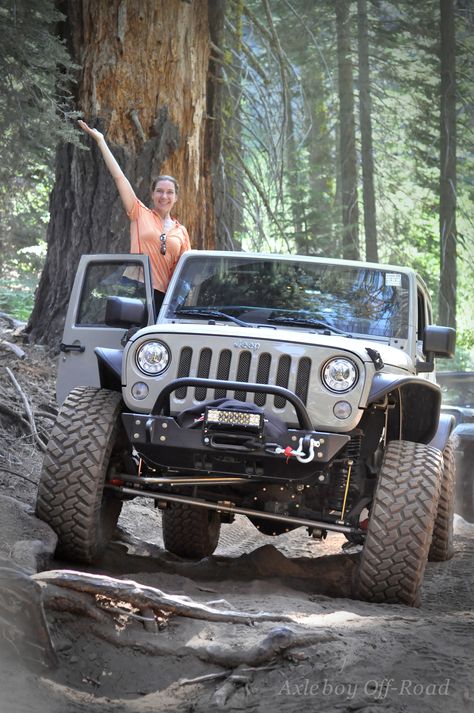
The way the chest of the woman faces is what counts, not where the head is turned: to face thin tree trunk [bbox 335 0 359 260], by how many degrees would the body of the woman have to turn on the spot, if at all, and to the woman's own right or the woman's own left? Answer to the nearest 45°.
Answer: approximately 180°

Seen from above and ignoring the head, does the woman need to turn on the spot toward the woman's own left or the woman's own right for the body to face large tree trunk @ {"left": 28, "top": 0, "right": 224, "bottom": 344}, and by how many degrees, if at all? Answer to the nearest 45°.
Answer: approximately 180°

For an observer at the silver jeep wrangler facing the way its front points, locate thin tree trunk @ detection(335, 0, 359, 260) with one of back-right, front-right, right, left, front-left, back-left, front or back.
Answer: back

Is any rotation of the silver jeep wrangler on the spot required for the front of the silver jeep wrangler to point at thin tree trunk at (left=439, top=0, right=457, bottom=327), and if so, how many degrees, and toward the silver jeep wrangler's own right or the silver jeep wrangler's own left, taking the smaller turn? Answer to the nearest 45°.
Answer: approximately 180°

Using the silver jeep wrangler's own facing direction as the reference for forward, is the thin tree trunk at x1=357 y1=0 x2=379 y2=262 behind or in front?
behind

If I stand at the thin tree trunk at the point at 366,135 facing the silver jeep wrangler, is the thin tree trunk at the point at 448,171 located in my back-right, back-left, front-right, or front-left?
front-left

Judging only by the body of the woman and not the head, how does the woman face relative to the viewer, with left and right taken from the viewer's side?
facing the viewer

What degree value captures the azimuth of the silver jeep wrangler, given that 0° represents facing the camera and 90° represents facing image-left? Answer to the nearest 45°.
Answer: approximately 0°
